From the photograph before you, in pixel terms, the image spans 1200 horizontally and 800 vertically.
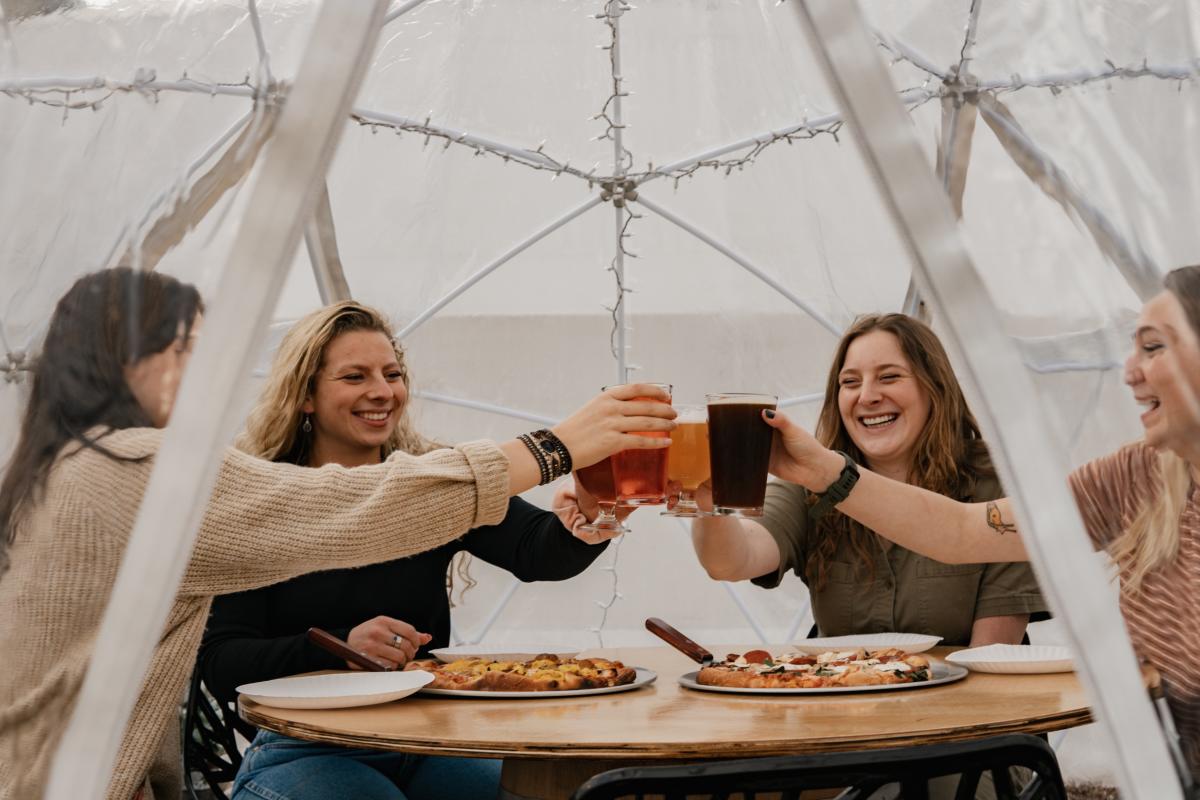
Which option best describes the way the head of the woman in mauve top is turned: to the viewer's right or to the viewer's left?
to the viewer's left

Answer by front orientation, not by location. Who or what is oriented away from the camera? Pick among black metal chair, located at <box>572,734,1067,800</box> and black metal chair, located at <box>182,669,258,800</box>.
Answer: black metal chair, located at <box>572,734,1067,800</box>

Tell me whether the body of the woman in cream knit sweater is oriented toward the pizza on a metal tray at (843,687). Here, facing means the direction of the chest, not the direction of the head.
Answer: yes

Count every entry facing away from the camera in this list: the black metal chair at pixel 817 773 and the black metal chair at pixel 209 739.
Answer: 1

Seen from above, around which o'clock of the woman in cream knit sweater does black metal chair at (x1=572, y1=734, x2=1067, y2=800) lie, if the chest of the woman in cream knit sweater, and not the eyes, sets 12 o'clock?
The black metal chair is roughly at 1 o'clock from the woman in cream knit sweater.

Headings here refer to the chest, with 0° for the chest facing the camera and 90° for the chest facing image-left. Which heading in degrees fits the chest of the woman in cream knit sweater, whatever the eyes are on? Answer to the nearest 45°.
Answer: approximately 225°

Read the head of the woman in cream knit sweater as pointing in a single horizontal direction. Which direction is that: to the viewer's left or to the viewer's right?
to the viewer's right

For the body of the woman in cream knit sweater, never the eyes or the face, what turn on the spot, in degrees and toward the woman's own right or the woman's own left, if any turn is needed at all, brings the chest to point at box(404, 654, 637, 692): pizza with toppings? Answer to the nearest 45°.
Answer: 0° — they already face it

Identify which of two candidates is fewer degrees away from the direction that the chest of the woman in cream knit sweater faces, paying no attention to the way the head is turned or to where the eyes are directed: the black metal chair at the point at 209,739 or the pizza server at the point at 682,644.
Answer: the pizza server

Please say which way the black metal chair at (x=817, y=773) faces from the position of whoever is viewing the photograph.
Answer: facing away from the viewer

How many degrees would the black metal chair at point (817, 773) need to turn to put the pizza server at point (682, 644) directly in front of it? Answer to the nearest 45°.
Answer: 0° — it already faces it

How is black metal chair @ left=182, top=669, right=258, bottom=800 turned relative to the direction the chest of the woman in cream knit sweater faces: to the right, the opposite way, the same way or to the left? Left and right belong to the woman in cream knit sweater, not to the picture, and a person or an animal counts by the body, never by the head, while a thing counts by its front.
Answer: to the right
